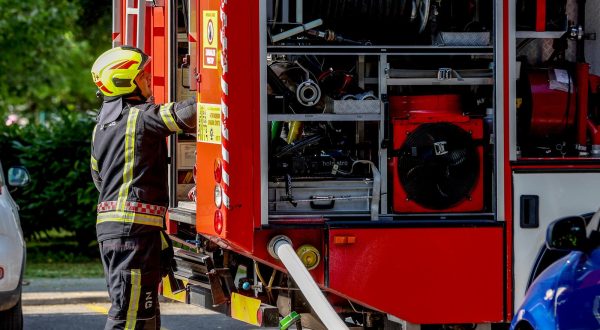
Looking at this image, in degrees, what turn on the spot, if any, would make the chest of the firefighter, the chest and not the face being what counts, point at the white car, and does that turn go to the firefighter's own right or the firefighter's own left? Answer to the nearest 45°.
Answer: approximately 90° to the firefighter's own left

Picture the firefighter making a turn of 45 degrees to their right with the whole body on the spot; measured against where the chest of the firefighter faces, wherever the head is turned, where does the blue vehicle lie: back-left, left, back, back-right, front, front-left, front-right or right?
front-right

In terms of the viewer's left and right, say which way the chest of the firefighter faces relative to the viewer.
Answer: facing away from the viewer and to the right of the viewer

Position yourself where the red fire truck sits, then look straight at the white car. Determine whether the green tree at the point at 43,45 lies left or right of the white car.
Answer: right

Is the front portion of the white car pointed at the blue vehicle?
no

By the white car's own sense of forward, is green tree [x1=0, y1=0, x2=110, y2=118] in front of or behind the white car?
in front

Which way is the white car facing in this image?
away from the camera

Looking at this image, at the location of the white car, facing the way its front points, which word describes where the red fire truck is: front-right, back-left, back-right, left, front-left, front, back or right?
back-right

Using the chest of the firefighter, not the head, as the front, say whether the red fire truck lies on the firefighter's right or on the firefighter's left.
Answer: on the firefighter's right

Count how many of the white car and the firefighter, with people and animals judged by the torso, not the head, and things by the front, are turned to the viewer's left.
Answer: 0

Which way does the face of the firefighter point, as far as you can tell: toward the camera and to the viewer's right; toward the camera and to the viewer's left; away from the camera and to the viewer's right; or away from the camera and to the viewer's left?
away from the camera and to the viewer's right

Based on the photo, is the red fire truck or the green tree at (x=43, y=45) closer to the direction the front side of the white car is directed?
the green tree
